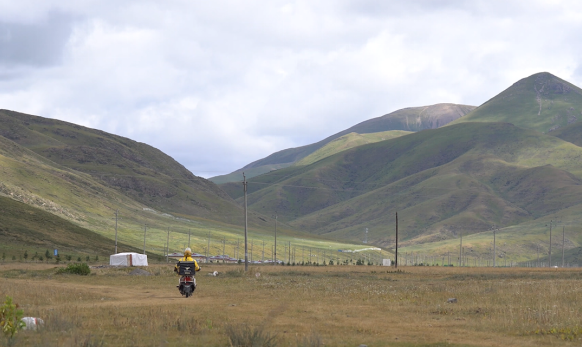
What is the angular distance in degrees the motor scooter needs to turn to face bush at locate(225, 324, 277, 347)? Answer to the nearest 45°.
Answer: approximately 180°

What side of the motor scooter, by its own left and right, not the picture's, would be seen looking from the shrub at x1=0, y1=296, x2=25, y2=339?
back

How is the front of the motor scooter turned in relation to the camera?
facing away from the viewer
